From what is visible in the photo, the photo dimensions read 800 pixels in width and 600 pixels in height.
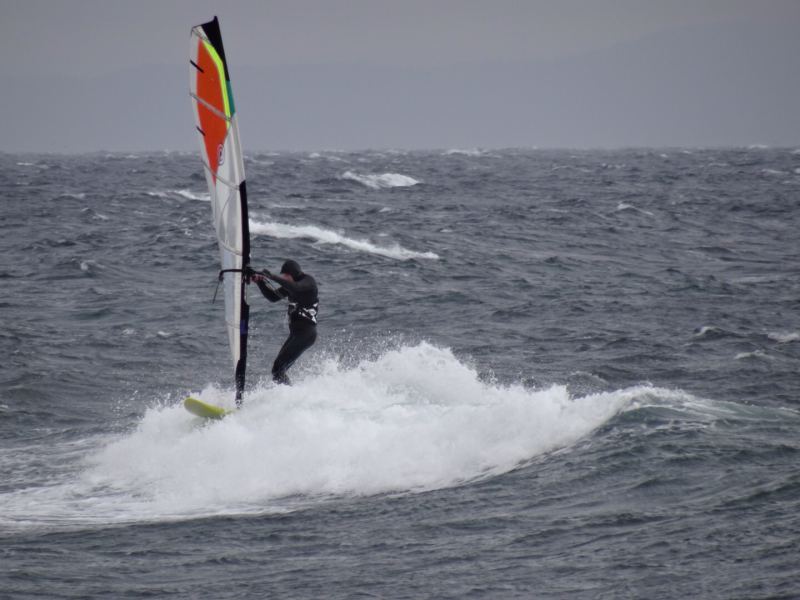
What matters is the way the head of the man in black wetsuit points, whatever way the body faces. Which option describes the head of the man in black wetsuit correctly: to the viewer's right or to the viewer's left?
to the viewer's left

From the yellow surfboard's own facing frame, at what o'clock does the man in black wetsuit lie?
The man in black wetsuit is roughly at 5 o'clock from the yellow surfboard.

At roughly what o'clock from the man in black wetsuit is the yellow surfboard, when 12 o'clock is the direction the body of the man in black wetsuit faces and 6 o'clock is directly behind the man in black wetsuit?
The yellow surfboard is roughly at 11 o'clock from the man in black wetsuit.

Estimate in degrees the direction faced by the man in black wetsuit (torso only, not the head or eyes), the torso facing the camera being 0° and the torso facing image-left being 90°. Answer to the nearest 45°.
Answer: approximately 90°

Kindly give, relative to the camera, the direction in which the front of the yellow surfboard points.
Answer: facing to the left of the viewer

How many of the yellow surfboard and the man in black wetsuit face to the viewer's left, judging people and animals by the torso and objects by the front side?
2
